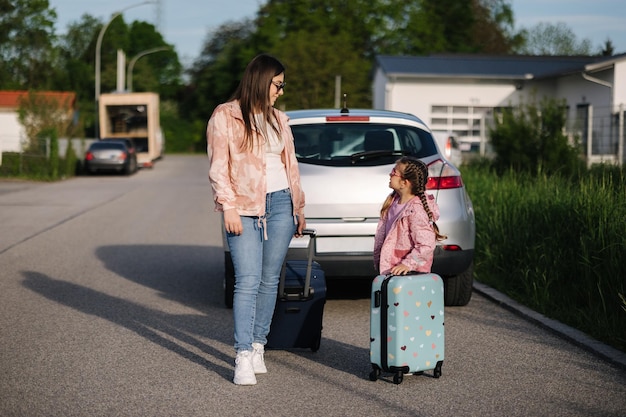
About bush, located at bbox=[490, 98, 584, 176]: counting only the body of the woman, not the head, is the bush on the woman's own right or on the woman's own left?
on the woman's own left

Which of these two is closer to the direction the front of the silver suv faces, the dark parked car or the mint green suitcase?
the dark parked car

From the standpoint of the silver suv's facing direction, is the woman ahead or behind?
behind

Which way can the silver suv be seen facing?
away from the camera

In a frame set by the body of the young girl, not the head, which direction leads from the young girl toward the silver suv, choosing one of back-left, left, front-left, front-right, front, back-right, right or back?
back-right

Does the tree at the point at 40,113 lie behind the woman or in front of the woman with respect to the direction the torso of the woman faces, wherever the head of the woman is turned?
behind

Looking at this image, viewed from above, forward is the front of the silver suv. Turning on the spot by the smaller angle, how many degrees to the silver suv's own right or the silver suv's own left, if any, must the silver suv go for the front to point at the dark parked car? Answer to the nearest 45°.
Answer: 0° — it already faces it
